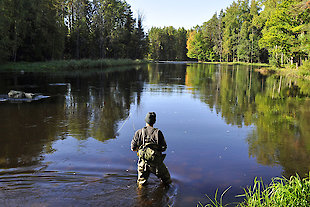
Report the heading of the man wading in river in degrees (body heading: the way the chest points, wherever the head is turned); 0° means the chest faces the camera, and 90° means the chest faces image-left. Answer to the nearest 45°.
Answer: approximately 180°
